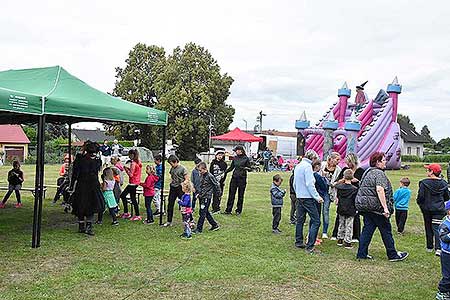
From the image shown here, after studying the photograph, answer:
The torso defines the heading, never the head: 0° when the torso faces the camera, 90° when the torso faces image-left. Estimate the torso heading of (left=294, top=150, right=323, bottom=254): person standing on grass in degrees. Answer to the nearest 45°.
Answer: approximately 225°

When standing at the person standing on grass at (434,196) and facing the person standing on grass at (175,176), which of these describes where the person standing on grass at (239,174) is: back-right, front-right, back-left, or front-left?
front-right

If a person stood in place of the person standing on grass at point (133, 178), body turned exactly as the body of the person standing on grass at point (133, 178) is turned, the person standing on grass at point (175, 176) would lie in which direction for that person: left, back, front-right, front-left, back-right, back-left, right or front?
back-left

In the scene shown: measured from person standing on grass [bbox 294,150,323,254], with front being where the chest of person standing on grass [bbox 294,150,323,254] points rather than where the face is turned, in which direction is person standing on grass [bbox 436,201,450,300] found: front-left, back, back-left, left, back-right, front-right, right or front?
right

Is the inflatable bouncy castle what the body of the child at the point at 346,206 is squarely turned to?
yes

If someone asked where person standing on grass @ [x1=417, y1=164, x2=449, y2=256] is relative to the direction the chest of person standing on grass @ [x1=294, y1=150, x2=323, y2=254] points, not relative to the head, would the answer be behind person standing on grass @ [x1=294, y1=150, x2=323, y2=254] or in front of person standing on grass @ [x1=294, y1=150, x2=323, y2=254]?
in front

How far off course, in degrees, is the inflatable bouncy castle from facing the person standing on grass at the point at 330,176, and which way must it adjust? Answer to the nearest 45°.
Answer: approximately 45° to its left

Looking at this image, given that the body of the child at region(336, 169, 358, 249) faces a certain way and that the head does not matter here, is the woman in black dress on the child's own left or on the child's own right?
on the child's own left

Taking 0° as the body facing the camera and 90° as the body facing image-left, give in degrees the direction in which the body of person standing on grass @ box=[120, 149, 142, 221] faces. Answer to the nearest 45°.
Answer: approximately 90°

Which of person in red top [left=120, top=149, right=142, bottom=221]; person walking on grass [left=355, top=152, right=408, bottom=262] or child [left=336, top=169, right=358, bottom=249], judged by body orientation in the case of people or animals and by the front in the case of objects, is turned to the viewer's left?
person in red top [left=120, top=149, right=142, bottom=221]

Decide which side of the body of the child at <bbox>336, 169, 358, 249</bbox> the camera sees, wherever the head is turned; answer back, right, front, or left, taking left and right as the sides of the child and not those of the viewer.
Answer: back

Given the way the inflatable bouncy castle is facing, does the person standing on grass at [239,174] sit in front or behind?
in front

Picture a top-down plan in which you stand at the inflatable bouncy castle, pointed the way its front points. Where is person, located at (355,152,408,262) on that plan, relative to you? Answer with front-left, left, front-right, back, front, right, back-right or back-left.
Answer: front-left

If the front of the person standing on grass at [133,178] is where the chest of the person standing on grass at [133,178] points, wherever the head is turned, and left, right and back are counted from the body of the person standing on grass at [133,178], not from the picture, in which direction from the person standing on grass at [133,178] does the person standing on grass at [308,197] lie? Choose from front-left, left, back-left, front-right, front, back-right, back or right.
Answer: back-left
